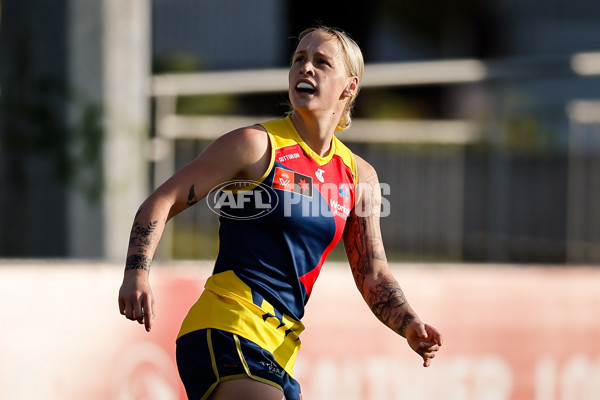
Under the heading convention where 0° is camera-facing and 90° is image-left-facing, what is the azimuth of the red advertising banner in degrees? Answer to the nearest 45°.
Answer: approximately 0°
